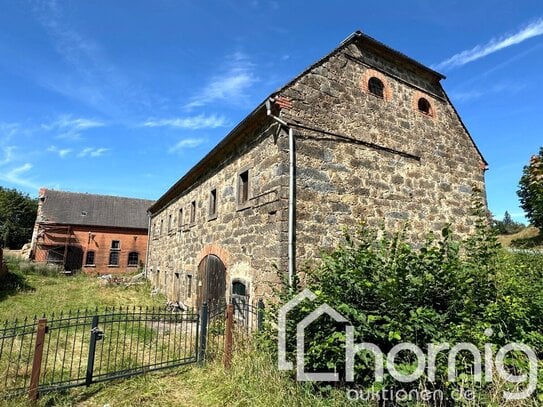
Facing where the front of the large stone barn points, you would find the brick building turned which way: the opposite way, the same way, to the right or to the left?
to the left

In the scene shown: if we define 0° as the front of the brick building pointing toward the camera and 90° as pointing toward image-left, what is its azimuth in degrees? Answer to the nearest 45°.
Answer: approximately 0°

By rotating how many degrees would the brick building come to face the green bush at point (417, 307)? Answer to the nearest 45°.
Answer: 0° — it already faces it

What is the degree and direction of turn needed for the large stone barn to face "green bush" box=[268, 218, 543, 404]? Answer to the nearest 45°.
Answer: approximately 45° to its left

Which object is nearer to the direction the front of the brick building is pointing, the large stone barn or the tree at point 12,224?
the large stone barn

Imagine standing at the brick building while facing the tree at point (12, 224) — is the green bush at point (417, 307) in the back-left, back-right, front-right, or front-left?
back-left

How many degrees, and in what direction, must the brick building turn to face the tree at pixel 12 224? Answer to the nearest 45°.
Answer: approximately 135° to its right

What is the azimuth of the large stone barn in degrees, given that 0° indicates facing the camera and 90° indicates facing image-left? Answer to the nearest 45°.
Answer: approximately 45°

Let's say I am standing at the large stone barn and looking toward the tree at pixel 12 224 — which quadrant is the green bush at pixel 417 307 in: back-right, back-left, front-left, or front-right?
back-left
